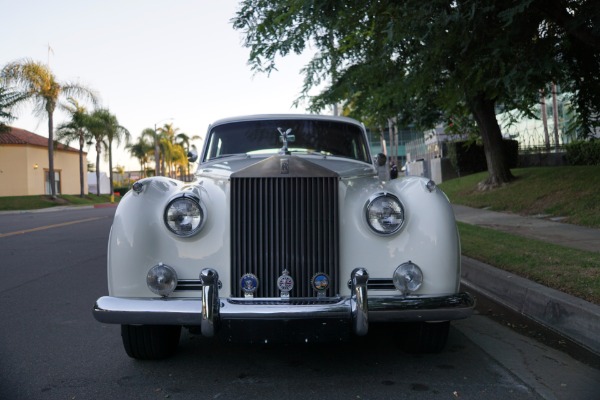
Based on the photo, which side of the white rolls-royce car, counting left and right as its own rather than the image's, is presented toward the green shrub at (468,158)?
back

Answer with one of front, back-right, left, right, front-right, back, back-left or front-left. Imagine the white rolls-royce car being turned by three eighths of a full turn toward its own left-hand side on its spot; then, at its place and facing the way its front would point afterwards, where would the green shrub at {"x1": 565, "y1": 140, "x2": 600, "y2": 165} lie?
front

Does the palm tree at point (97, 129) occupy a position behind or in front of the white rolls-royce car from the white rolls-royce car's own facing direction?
behind

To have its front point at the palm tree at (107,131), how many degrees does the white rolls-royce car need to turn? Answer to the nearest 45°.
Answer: approximately 180°

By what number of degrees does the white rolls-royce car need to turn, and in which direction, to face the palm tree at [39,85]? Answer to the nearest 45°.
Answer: approximately 135° to its right

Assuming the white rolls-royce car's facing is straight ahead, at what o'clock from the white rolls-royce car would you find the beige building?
The beige building is roughly at 5 o'clock from the white rolls-royce car.

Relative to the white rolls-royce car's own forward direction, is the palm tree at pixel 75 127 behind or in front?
behind

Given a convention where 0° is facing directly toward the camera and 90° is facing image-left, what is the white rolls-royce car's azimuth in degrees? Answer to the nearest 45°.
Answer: approximately 0°

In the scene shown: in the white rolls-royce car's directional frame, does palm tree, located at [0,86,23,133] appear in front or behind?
behind
